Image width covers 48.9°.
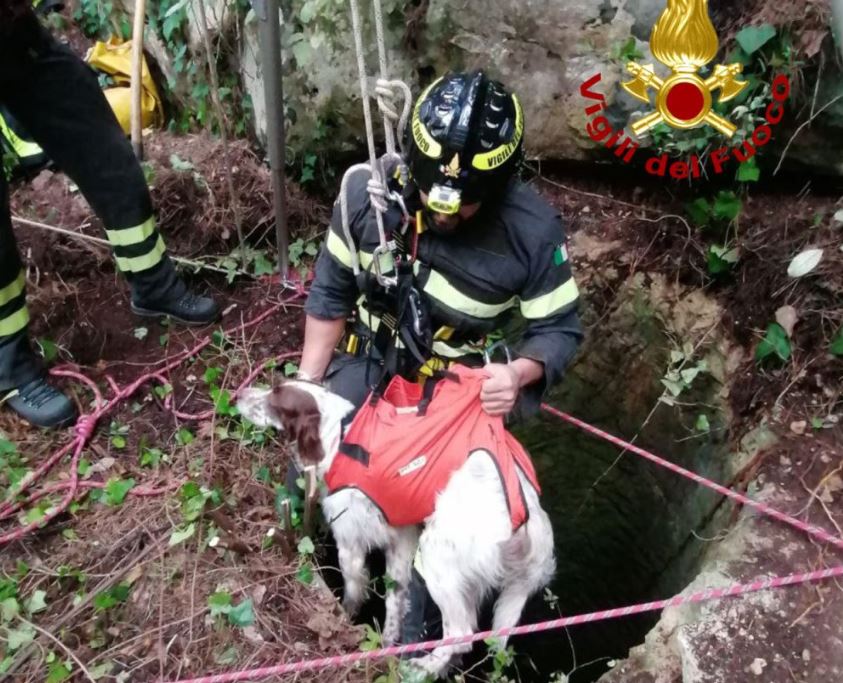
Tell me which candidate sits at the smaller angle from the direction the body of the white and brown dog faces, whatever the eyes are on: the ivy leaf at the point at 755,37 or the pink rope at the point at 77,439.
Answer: the pink rope

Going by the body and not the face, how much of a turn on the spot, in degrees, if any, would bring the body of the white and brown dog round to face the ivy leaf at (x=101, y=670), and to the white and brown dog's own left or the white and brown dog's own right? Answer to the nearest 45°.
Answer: approximately 45° to the white and brown dog's own left

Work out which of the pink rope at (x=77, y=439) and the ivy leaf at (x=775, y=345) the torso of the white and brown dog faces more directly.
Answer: the pink rope

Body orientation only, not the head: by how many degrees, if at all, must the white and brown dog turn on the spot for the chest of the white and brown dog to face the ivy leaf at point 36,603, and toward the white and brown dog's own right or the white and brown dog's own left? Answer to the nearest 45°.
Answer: approximately 45° to the white and brown dog's own left

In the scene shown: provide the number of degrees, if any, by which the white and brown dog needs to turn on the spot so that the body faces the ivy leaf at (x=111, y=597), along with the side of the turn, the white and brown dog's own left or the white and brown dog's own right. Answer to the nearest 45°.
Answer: approximately 45° to the white and brown dog's own left

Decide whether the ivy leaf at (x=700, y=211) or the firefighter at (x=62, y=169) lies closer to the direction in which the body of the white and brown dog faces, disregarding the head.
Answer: the firefighter

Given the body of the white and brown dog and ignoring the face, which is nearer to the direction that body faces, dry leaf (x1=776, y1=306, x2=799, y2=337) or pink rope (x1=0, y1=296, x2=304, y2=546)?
the pink rope

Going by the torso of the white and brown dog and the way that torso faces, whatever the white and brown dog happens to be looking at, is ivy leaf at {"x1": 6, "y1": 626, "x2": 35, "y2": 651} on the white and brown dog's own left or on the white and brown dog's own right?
on the white and brown dog's own left

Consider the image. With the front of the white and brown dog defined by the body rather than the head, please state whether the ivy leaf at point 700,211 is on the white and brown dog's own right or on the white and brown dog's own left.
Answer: on the white and brown dog's own right

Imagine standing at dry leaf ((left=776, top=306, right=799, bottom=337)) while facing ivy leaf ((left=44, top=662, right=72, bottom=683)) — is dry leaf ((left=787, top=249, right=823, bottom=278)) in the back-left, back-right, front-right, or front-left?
back-right

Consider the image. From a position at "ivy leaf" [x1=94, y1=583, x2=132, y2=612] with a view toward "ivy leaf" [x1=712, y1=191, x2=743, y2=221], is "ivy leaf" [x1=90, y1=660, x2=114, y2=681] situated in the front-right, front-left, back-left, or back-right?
back-right

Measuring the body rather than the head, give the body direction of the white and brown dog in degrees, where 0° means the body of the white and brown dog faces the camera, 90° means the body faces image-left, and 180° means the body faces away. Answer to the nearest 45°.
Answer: approximately 135°

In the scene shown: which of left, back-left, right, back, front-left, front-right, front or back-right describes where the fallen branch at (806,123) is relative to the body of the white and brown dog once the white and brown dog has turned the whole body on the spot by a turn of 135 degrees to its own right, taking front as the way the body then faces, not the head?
front-left
